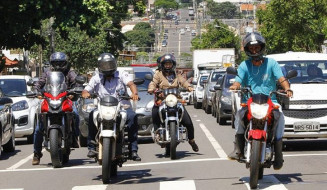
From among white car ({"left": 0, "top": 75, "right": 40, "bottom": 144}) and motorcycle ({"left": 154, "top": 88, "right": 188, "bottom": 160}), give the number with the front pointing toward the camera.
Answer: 2

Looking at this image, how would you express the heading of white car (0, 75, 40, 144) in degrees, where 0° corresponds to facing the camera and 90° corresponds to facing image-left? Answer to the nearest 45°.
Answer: approximately 0°

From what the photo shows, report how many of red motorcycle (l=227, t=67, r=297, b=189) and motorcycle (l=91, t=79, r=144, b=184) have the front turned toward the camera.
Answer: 2

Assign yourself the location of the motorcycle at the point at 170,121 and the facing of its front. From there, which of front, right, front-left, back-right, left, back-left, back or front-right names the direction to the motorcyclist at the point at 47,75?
right

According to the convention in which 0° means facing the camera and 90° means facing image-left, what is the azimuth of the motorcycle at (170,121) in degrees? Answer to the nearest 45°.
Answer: approximately 0°

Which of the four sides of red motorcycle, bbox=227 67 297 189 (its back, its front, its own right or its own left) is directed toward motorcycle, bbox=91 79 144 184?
right

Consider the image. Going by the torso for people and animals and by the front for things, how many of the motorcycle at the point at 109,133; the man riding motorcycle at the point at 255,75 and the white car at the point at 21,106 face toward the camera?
3
